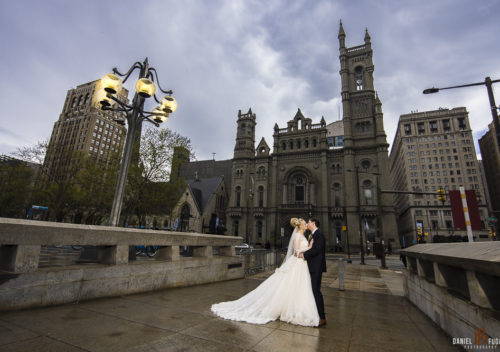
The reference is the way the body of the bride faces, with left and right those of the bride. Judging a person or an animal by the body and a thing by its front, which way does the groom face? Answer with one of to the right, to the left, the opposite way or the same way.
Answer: the opposite way

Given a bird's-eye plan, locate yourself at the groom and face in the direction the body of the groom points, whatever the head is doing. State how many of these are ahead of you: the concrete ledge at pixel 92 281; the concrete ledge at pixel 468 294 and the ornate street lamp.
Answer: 2

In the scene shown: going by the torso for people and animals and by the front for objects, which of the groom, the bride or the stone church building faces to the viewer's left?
the groom

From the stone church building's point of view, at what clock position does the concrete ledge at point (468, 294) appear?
The concrete ledge is roughly at 12 o'clock from the stone church building.

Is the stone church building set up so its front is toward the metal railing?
yes

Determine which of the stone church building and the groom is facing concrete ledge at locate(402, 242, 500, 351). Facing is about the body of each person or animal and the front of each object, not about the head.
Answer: the stone church building

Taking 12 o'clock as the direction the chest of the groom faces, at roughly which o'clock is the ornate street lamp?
The ornate street lamp is roughly at 12 o'clock from the groom.

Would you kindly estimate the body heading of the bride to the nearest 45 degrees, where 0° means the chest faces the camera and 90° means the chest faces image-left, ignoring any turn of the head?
approximately 270°

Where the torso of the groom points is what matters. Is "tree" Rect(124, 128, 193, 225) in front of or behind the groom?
in front

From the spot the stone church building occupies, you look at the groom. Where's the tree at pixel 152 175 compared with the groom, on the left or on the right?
right

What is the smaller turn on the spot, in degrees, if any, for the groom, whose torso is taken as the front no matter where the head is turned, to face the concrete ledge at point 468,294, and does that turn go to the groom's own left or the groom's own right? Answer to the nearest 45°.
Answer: approximately 135° to the groom's own left

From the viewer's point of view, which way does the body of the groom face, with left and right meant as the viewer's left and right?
facing to the left of the viewer

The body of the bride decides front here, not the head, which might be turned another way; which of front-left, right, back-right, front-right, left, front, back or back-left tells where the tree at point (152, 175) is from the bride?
back-left

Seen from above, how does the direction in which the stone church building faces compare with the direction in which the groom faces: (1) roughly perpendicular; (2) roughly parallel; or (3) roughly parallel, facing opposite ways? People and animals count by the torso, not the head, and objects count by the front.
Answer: roughly perpendicular
